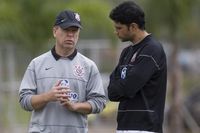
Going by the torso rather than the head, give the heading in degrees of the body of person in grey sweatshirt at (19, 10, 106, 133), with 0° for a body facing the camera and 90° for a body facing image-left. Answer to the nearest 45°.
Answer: approximately 0°

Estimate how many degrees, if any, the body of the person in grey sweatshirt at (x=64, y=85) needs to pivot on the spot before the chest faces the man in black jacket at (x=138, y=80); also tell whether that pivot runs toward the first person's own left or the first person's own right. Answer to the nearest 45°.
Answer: approximately 90° to the first person's own left
